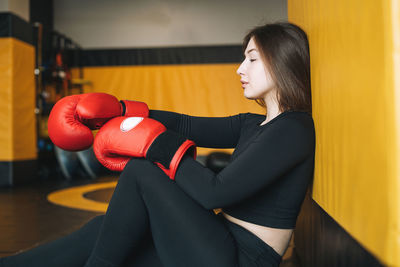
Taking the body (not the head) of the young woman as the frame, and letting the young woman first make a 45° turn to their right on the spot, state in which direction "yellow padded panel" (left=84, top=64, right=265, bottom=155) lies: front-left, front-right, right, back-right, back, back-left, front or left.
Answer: front-right

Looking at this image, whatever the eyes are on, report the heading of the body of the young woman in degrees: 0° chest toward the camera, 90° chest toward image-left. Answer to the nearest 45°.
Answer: approximately 90°

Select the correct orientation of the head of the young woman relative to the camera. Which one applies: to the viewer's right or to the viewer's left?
to the viewer's left
